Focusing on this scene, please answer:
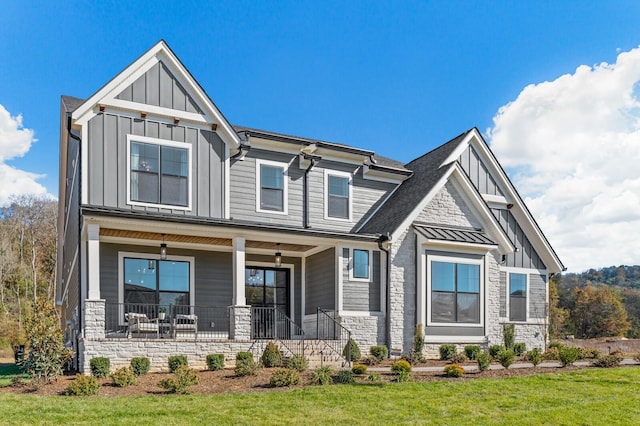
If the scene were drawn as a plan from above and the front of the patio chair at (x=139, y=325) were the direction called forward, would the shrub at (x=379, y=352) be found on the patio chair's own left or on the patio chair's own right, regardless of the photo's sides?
on the patio chair's own left

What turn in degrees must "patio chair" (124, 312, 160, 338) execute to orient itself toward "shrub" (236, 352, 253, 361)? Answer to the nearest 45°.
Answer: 0° — it already faces it

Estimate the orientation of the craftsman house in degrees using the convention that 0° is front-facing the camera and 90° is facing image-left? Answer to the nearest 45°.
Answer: approximately 315°

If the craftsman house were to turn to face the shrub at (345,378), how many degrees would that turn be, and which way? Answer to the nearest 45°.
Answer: approximately 45° to its right

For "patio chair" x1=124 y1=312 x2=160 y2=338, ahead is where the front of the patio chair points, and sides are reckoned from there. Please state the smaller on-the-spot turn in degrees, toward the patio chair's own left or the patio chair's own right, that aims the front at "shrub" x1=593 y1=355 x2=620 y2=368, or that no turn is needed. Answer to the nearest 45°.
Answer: approximately 45° to the patio chair's own left
